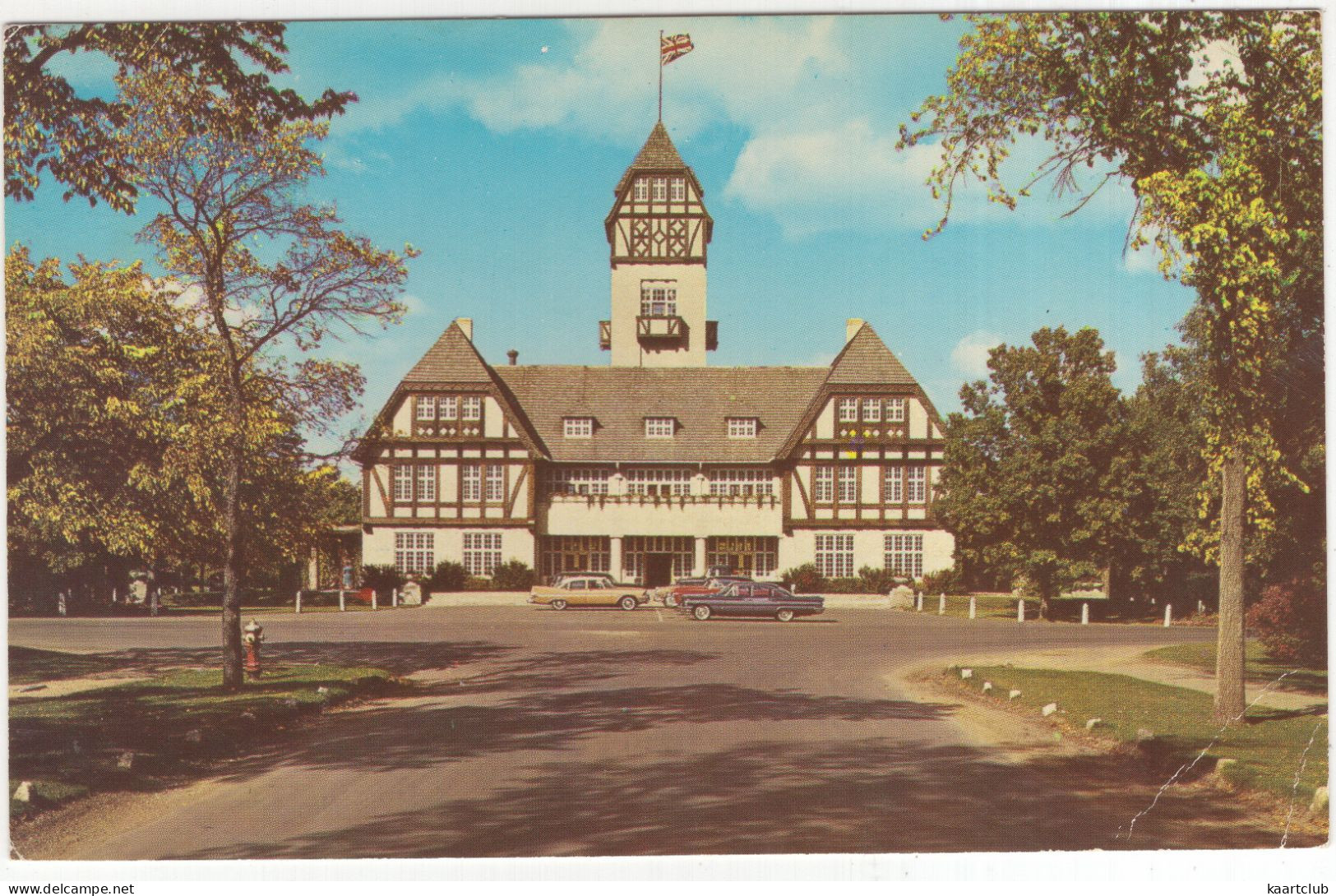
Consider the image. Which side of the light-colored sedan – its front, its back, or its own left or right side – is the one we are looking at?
right

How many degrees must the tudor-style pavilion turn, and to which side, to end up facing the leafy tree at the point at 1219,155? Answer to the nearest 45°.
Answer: approximately 45° to its left

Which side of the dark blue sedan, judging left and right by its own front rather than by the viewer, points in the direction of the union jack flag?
right
